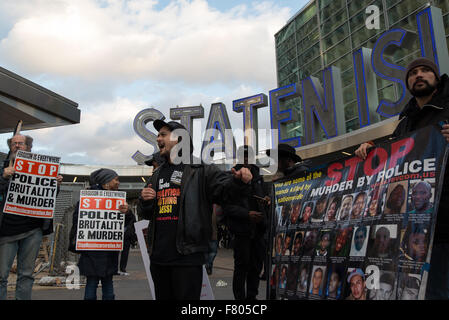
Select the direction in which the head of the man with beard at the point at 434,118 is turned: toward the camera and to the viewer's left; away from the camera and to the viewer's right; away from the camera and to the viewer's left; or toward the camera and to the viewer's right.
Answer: toward the camera and to the viewer's left

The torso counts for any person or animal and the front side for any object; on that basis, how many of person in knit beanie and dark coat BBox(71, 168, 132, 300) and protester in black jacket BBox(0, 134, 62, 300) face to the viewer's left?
0

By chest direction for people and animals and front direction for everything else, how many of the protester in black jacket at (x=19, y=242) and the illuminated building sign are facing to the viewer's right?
0

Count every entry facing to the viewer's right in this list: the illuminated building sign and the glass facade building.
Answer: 0

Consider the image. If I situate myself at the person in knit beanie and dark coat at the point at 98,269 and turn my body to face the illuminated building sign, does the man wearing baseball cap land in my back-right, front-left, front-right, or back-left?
back-right

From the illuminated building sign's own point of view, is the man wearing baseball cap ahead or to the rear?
ahead

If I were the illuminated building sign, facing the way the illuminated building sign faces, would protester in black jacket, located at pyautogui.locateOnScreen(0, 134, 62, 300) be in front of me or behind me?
in front

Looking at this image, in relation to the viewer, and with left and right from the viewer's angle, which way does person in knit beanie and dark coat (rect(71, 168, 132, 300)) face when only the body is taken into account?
facing the viewer and to the right of the viewer

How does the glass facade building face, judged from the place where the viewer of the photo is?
facing the viewer and to the left of the viewer

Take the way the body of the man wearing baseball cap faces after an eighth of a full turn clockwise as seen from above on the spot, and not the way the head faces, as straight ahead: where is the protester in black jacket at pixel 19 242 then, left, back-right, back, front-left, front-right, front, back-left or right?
front-right

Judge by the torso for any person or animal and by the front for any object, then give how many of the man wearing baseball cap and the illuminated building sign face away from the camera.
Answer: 0

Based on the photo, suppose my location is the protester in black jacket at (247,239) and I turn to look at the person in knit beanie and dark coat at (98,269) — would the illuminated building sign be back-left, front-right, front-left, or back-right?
back-right

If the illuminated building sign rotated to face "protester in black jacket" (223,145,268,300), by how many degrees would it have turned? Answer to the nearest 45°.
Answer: approximately 45° to its left

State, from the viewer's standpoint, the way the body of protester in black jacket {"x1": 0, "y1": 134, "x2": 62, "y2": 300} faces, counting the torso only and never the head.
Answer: toward the camera
